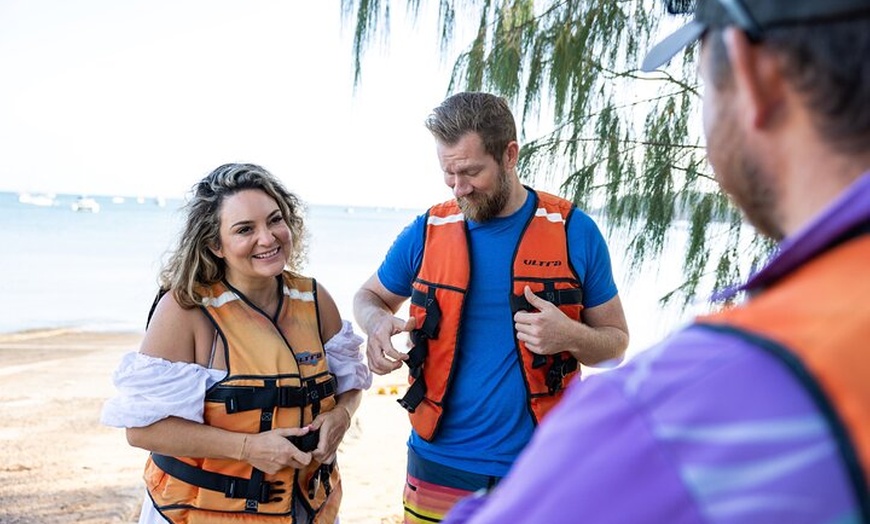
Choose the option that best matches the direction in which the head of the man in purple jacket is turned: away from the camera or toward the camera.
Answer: away from the camera

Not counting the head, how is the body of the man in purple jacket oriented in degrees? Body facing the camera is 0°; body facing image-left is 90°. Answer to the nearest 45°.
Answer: approximately 135°
